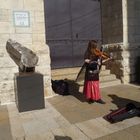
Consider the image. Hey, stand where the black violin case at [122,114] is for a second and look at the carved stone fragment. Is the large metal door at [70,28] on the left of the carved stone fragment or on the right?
right

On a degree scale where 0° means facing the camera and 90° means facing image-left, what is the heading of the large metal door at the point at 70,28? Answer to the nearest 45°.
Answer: approximately 0°

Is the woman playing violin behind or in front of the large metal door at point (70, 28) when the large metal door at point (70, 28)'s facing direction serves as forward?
in front

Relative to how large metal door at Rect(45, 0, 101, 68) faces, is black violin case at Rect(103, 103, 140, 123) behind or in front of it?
in front

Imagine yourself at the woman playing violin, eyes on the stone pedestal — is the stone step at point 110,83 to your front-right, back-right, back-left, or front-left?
back-right
